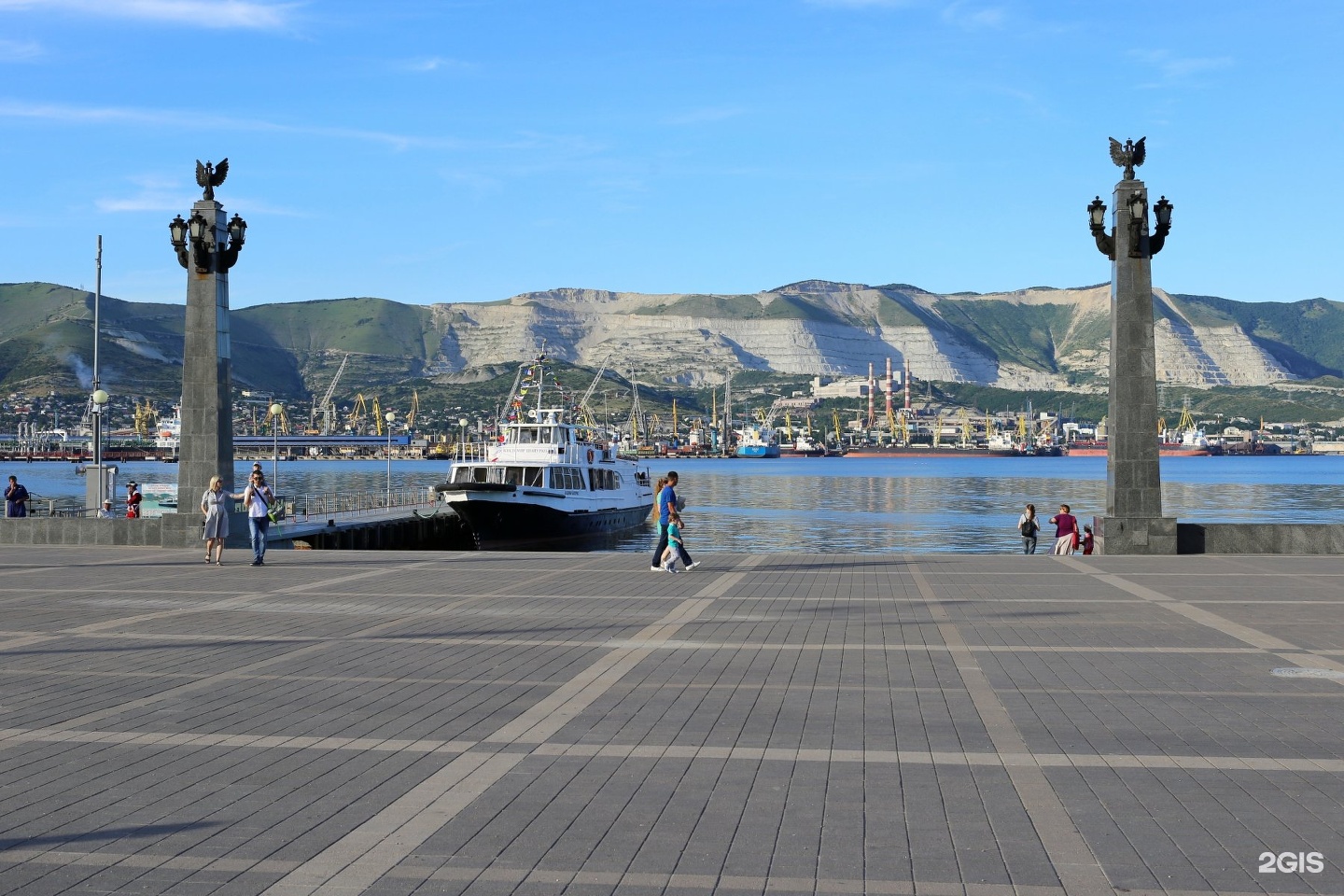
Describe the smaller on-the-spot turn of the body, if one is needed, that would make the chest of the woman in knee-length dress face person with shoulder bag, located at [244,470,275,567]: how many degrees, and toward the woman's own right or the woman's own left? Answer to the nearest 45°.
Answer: approximately 45° to the woman's own left

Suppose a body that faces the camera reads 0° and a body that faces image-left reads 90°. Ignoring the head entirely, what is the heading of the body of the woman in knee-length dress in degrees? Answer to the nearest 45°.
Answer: approximately 0°

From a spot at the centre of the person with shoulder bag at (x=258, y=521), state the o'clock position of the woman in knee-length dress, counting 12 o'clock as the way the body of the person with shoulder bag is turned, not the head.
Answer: The woman in knee-length dress is roughly at 4 o'clock from the person with shoulder bag.

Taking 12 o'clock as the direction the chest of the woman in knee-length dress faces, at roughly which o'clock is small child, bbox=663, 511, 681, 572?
The small child is roughly at 10 o'clock from the woman in knee-length dress.

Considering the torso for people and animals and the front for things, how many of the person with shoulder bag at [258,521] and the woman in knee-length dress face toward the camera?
2
